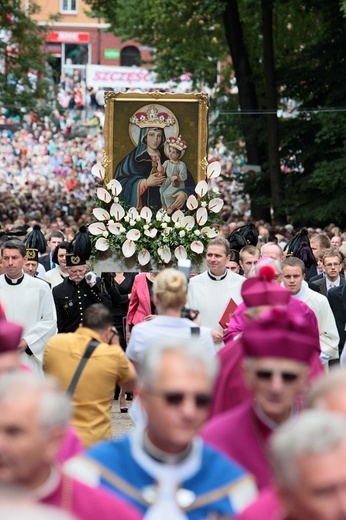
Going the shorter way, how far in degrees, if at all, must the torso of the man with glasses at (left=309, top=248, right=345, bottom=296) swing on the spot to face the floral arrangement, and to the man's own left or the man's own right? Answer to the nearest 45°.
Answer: approximately 90° to the man's own right

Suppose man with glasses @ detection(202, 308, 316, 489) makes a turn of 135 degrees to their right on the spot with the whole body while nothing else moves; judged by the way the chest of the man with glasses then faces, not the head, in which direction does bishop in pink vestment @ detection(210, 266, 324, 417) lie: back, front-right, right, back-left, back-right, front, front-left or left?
front-right

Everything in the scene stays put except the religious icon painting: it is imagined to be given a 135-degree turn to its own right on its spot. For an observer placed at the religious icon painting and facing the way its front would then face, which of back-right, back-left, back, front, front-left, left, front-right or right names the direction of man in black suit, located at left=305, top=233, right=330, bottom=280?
back-right

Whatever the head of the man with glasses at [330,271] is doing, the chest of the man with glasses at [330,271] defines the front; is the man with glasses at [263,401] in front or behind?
in front

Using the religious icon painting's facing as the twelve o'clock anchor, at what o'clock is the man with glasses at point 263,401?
The man with glasses is roughly at 12 o'clock from the religious icon painting.

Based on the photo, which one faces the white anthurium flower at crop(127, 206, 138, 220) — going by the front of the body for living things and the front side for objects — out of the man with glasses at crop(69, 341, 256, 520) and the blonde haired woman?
the blonde haired woman

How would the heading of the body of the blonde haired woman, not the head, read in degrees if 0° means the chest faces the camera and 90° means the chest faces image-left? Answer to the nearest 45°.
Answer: approximately 180°

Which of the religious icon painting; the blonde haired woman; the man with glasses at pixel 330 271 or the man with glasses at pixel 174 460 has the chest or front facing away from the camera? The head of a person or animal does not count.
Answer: the blonde haired woman

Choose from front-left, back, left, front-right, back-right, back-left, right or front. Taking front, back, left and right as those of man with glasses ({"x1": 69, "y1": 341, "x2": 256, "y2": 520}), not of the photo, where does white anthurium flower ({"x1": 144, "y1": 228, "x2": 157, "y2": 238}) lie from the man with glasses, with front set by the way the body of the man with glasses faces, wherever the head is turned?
back

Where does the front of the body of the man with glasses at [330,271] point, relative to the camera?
toward the camera

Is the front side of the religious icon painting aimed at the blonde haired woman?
yes

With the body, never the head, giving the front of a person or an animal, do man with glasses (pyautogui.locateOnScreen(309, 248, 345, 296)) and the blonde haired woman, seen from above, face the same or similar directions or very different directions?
very different directions

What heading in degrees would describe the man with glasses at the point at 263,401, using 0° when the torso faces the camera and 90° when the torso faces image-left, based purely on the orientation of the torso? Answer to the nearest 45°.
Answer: approximately 0°

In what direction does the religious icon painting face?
toward the camera
